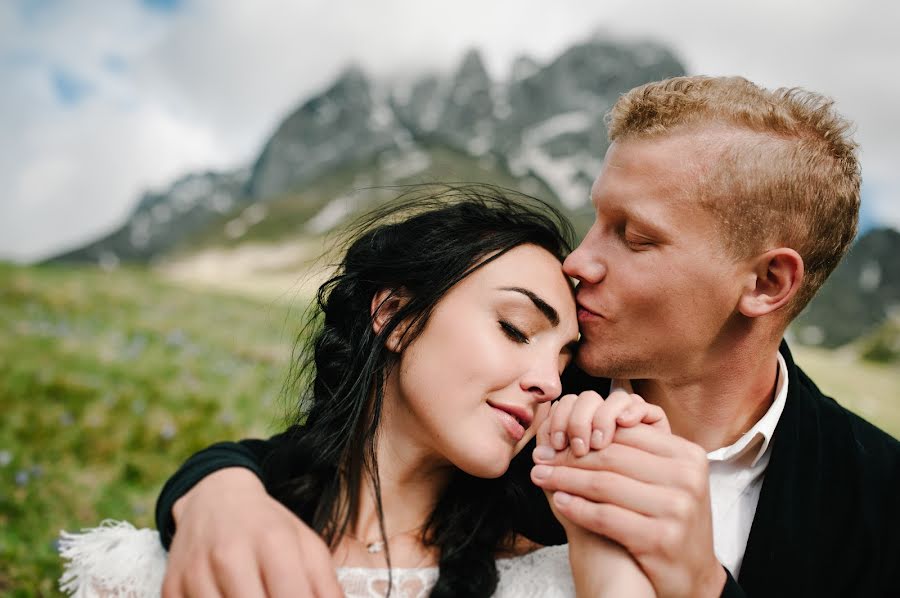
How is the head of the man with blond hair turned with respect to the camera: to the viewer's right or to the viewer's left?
to the viewer's left

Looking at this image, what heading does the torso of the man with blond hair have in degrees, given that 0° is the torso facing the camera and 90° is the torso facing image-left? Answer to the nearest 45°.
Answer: approximately 45°

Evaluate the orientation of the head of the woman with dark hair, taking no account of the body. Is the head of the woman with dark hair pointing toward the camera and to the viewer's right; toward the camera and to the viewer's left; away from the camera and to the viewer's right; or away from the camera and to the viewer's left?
toward the camera and to the viewer's right

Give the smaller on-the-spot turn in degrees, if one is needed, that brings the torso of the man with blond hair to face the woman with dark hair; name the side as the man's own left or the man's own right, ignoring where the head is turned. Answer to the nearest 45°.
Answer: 0° — they already face them
